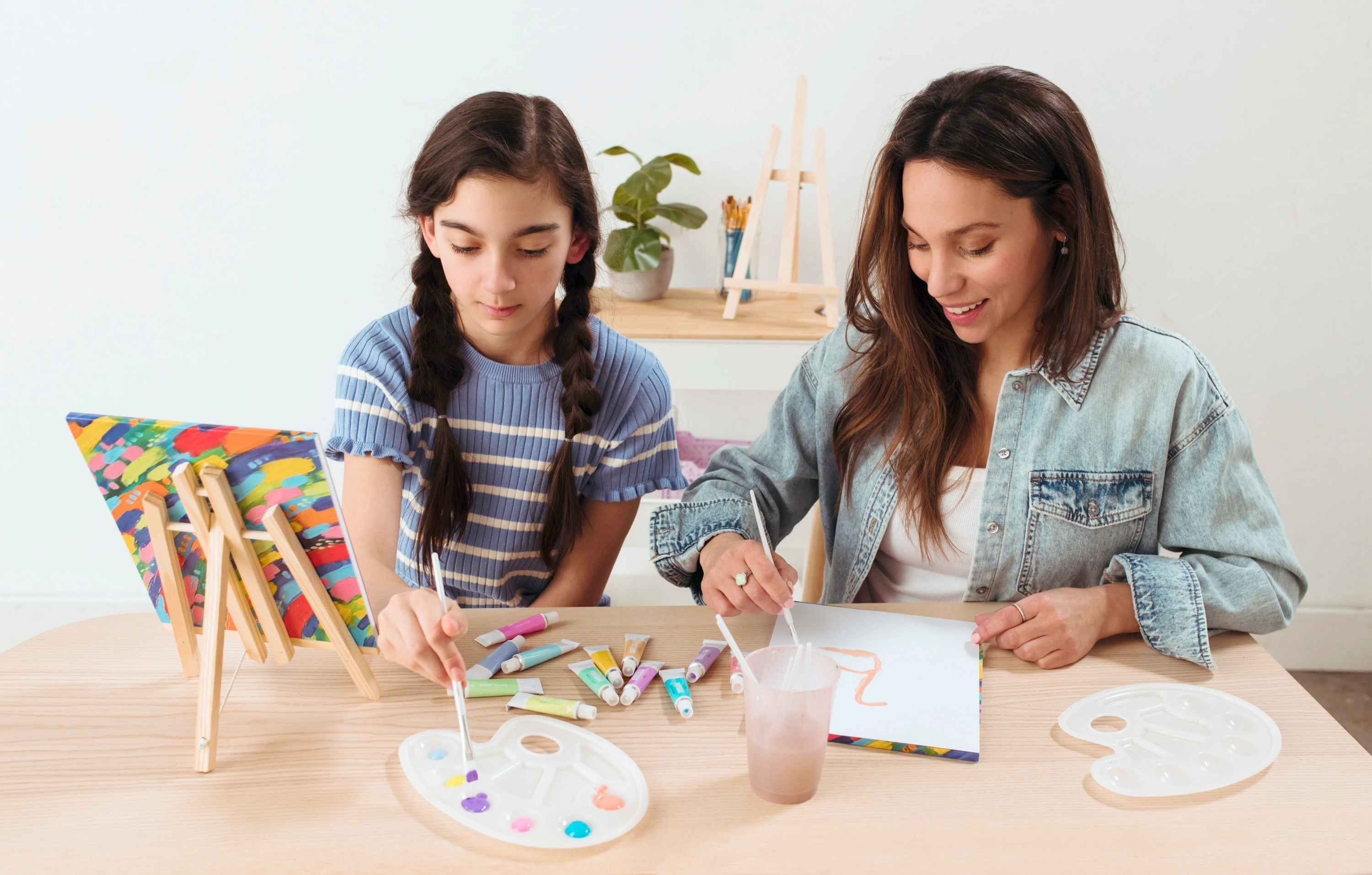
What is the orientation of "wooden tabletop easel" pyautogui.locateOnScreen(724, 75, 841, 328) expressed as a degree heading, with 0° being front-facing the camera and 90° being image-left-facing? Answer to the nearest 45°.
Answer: approximately 0°

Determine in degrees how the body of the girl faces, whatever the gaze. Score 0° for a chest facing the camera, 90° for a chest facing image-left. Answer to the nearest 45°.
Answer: approximately 0°

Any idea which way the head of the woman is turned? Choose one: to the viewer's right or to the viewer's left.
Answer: to the viewer's left

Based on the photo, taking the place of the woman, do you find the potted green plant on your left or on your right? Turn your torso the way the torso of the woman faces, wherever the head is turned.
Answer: on your right

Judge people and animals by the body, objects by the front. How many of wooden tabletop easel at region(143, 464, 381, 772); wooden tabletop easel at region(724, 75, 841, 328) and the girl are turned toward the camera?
2

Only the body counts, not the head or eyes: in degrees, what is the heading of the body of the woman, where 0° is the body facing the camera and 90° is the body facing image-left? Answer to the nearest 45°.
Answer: approximately 45°
